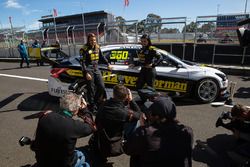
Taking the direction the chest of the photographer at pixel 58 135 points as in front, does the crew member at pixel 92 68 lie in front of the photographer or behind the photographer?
in front

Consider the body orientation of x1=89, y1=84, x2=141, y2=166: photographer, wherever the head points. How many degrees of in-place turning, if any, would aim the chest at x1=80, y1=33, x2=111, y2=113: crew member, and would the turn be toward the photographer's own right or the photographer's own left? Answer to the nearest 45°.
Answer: approximately 45° to the photographer's own left

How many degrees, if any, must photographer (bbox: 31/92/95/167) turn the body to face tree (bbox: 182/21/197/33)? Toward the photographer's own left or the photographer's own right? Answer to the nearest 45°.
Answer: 0° — they already face it

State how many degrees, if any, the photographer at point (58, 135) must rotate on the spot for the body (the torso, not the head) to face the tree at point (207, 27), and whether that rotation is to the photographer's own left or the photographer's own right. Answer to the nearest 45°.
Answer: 0° — they already face it

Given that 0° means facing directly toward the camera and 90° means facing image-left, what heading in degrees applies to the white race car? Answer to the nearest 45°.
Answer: approximately 270°

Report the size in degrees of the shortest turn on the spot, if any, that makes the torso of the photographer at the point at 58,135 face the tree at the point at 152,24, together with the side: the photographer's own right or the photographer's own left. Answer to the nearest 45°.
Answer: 0° — they already face it

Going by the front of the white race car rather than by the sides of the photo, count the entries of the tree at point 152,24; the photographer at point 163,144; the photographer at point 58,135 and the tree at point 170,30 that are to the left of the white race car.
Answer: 2

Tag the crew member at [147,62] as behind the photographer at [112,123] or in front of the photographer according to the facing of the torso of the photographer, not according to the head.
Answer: in front

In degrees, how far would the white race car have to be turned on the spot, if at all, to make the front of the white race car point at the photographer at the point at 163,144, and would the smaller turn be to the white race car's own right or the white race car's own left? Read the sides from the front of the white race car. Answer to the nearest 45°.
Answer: approximately 90° to the white race car's own right

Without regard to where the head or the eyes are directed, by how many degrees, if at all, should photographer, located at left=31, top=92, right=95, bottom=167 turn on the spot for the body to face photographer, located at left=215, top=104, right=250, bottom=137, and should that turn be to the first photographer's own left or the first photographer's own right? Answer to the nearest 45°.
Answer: approximately 45° to the first photographer's own right

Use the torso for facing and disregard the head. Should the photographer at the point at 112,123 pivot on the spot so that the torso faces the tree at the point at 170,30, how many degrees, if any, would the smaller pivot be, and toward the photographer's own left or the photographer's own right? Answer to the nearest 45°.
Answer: approximately 45° to the photographer's own left

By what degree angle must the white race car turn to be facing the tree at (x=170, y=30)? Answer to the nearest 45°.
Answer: approximately 90° to its left

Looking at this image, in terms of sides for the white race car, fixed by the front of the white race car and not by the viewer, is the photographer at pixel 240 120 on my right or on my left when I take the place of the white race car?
on my right
